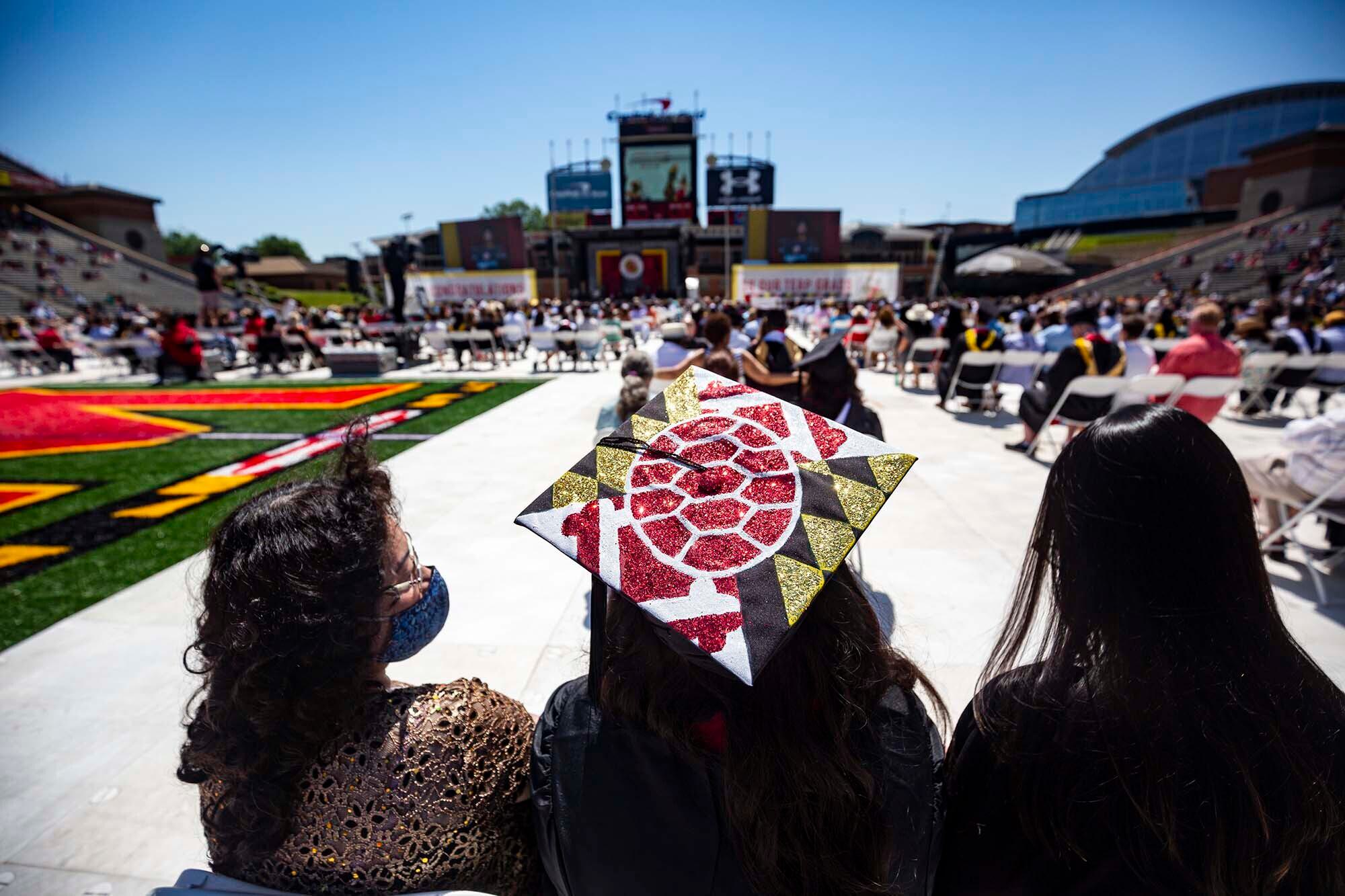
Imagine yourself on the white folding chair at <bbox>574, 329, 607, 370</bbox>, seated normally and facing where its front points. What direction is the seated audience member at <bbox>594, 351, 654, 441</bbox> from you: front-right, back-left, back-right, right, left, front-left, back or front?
back

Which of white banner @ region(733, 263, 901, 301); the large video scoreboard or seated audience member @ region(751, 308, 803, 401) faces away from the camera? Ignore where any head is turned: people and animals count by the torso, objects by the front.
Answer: the seated audience member

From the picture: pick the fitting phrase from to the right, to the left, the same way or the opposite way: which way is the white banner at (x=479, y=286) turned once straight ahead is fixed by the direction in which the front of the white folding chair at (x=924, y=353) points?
the opposite way

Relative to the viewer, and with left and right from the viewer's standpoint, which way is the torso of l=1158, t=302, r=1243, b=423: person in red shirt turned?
facing away from the viewer

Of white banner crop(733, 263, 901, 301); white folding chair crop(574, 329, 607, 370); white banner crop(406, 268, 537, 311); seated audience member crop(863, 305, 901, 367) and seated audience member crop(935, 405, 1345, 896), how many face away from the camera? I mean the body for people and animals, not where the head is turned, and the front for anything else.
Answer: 3

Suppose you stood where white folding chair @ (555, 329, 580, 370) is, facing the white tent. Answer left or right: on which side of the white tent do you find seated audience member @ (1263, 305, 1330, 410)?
right

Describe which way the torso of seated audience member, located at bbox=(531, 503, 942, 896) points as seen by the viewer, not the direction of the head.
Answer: away from the camera

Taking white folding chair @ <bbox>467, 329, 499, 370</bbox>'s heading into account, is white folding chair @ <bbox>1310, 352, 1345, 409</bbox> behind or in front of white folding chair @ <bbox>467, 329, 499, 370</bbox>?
behind

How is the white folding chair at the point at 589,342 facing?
away from the camera

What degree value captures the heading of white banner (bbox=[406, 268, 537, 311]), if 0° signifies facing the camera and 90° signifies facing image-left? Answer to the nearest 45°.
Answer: approximately 0°

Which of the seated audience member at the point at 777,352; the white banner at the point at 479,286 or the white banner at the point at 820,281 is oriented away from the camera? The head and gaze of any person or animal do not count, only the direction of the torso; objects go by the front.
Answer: the seated audience member

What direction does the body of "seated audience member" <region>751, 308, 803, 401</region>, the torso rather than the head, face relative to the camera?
away from the camera

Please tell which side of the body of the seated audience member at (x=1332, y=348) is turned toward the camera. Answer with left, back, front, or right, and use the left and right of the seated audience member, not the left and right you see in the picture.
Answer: back

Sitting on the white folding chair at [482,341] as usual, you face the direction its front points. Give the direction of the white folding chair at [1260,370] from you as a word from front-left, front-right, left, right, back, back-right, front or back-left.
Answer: back-right

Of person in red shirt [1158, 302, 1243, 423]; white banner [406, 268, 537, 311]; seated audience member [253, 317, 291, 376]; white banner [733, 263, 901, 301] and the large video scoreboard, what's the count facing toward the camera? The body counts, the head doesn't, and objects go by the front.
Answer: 3

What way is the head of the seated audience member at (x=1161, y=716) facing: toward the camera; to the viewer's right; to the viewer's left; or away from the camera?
away from the camera
